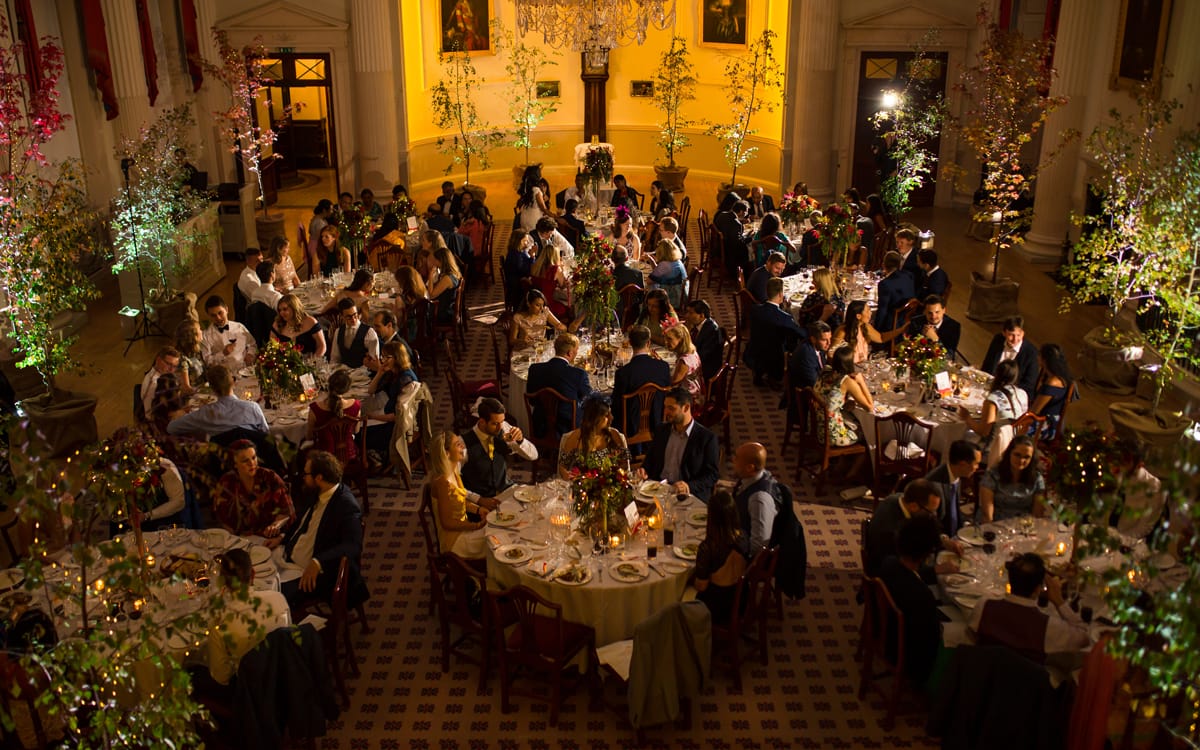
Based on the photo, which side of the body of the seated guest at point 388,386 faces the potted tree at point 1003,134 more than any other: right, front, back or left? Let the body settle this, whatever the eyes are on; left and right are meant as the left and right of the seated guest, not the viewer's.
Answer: back

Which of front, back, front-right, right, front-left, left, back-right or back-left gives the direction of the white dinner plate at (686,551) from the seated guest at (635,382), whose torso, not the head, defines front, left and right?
back

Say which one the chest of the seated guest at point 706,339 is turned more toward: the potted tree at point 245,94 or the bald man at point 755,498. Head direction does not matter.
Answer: the potted tree

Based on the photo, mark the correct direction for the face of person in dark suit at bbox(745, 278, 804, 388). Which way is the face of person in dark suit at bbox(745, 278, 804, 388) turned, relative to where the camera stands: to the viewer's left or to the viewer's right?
to the viewer's right

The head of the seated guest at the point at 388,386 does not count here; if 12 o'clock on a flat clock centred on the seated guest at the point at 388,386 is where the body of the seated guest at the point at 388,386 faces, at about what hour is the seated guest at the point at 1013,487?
the seated guest at the point at 1013,487 is roughly at 7 o'clock from the seated guest at the point at 388,386.

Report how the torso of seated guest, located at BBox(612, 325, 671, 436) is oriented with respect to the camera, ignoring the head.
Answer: away from the camera

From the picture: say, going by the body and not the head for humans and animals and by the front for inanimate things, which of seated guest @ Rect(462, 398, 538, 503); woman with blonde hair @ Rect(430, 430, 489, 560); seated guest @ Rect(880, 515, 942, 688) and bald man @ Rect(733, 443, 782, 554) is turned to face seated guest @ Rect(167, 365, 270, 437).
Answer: the bald man

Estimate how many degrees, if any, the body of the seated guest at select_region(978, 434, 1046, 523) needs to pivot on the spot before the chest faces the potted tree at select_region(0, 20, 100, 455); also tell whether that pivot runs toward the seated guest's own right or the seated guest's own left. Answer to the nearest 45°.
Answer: approximately 90° to the seated guest's own right

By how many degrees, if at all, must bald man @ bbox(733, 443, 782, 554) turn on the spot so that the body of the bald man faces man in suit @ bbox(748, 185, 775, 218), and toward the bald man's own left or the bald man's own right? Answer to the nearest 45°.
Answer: approximately 90° to the bald man's own right

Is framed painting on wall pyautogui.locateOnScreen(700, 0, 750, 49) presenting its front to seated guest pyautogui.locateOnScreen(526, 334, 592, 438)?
yes
